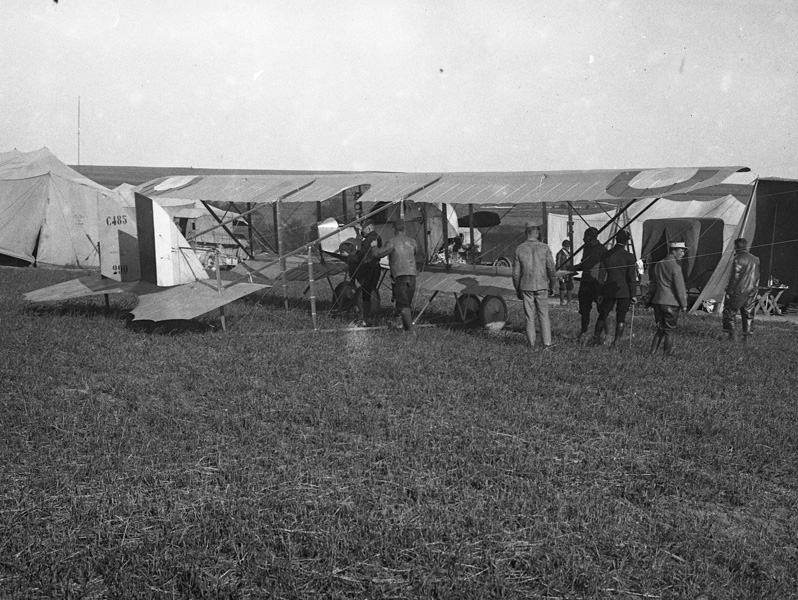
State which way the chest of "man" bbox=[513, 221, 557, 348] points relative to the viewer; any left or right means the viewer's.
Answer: facing away from the viewer

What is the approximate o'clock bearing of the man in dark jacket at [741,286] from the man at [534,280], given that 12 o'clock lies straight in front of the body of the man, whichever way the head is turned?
The man in dark jacket is roughly at 2 o'clock from the man.

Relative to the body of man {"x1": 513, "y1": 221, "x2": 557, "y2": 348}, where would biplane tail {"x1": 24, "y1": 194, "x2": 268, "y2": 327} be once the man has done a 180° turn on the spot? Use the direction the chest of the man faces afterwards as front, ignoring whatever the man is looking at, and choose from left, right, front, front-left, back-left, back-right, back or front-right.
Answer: right

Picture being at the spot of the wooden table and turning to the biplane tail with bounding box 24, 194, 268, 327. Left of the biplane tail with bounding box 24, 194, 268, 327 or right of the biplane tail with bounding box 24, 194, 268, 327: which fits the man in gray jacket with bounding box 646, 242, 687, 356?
left

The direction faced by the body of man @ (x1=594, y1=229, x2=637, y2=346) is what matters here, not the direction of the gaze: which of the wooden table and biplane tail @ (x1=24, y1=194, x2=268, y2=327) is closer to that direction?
the wooden table

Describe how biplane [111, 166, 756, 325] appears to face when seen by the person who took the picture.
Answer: facing away from the viewer and to the right of the viewer

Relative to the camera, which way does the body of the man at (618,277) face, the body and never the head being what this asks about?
away from the camera

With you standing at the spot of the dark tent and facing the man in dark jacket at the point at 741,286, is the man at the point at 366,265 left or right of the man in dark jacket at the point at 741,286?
right

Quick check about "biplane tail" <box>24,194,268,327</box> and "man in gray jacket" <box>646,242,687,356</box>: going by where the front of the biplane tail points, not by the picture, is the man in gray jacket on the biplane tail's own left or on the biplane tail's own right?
on the biplane tail's own right

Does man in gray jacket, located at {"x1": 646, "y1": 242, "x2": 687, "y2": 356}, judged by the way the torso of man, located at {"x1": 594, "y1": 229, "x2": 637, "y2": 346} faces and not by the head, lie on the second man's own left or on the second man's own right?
on the second man's own right

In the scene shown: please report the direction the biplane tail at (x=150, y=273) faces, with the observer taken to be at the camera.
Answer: facing away from the viewer and to the right of the viewer

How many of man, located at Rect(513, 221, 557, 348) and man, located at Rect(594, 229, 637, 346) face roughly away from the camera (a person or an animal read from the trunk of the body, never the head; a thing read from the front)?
2

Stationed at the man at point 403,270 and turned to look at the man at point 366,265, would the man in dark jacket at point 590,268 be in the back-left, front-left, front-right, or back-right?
back-right

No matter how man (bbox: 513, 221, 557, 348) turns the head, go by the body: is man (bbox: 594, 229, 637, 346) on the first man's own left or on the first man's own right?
on the first man's own right
